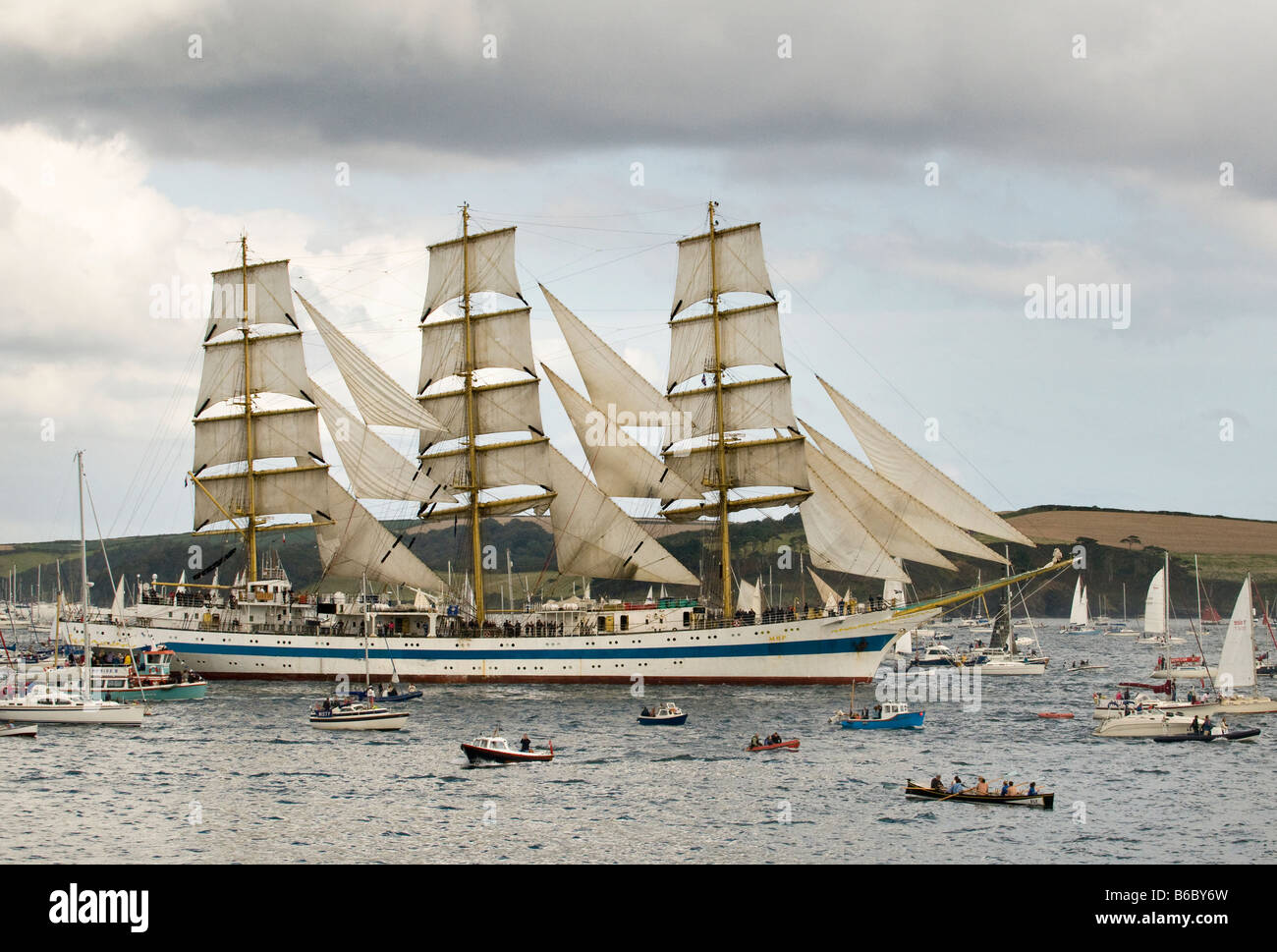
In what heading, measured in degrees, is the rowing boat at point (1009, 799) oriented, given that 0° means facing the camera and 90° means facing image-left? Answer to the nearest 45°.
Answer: approximately 90°
